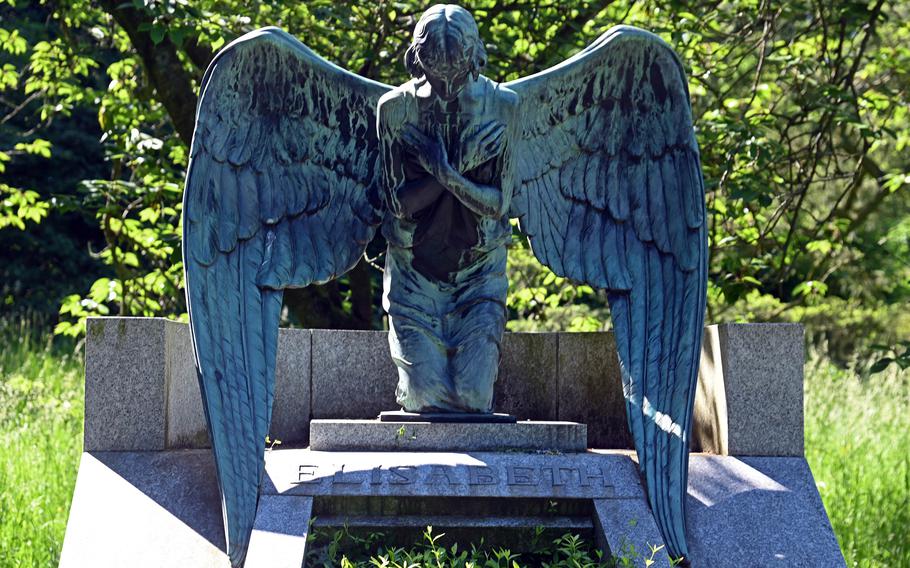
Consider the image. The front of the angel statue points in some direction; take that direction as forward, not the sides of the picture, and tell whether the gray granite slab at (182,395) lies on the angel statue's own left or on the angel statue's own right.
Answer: on the angel statue's own right

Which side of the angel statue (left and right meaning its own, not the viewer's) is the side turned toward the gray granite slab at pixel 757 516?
left

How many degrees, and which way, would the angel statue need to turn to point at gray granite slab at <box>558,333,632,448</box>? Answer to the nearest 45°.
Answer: approximately 135° to its left

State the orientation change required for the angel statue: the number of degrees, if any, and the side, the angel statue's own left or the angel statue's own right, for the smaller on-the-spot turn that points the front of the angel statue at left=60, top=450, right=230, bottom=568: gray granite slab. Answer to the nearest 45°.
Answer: approximately 90° to the angel statue's own right

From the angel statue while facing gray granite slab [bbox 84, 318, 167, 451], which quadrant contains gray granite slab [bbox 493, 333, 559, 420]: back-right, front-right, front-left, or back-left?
back-right

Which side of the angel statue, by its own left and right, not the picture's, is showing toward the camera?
front

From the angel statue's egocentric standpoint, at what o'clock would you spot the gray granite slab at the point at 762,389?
The gray granite slab is roughly at 9 o'clock from the angel statue.

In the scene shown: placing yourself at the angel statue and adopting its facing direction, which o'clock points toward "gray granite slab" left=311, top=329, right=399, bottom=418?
The gray granite slab is roughly at 5 o'clock from the angel statue.

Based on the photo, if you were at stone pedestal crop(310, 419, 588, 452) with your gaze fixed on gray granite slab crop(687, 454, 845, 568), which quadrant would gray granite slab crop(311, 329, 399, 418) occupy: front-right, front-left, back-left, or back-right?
back-left

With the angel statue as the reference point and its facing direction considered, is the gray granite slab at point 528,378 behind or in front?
behind
